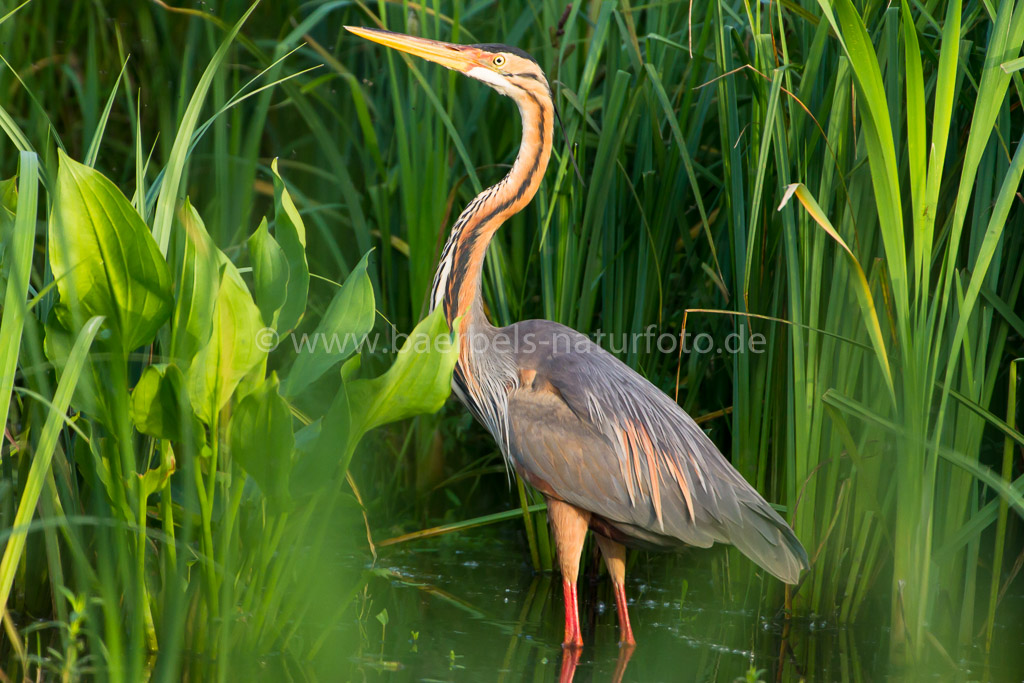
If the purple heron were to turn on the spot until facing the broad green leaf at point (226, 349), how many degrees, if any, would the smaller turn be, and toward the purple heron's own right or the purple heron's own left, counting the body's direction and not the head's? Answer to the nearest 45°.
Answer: approximately 45° to the purple heron's own left

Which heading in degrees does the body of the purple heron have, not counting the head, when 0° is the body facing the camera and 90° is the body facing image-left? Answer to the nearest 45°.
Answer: approximately 90°

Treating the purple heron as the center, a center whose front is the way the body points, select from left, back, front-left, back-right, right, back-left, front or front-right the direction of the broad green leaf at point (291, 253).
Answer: front-left

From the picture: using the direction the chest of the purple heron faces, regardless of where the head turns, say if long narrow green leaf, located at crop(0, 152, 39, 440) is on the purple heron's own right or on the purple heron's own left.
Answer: on the purple heron's own left

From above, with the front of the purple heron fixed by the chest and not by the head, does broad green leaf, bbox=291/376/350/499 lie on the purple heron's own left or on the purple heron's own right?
on the purple heron's own left

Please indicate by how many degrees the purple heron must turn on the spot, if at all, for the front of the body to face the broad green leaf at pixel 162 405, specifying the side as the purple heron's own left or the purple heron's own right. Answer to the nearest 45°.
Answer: approximately 45° to the purple heron's own left
